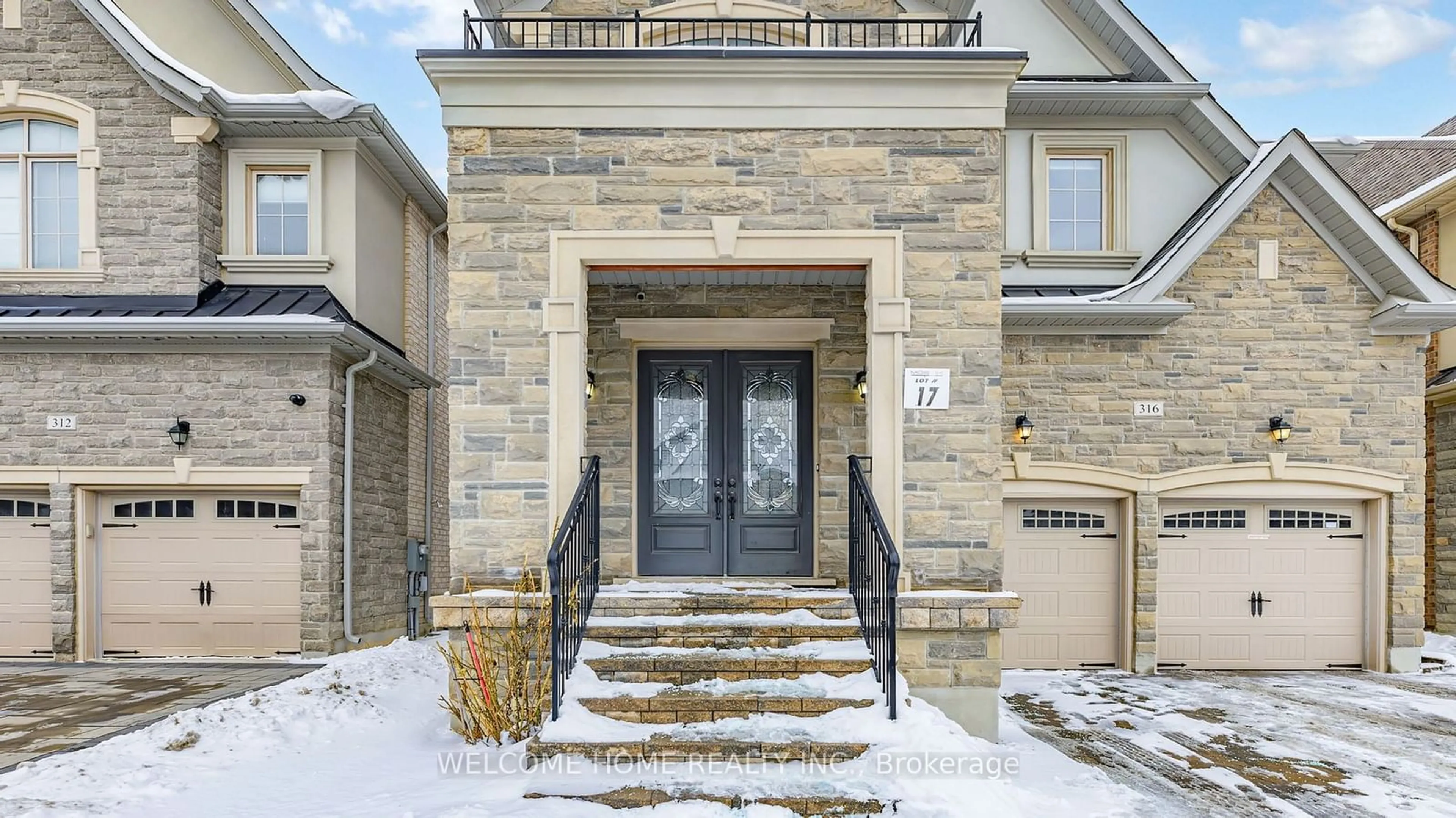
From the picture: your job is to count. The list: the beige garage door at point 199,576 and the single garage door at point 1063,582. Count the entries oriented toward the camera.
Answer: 2

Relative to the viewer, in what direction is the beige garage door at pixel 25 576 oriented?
toward the camera

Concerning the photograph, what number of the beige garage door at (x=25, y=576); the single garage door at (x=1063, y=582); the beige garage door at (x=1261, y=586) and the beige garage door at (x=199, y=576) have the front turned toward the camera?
4

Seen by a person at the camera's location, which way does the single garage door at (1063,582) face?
facing the viewer

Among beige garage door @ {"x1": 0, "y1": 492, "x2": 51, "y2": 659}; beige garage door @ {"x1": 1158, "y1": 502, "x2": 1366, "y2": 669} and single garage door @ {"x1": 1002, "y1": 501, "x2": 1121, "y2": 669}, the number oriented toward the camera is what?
3

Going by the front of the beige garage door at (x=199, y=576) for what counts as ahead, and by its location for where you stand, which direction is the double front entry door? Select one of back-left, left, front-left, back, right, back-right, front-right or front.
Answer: front-left

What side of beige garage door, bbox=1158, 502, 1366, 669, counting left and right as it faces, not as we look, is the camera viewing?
front
